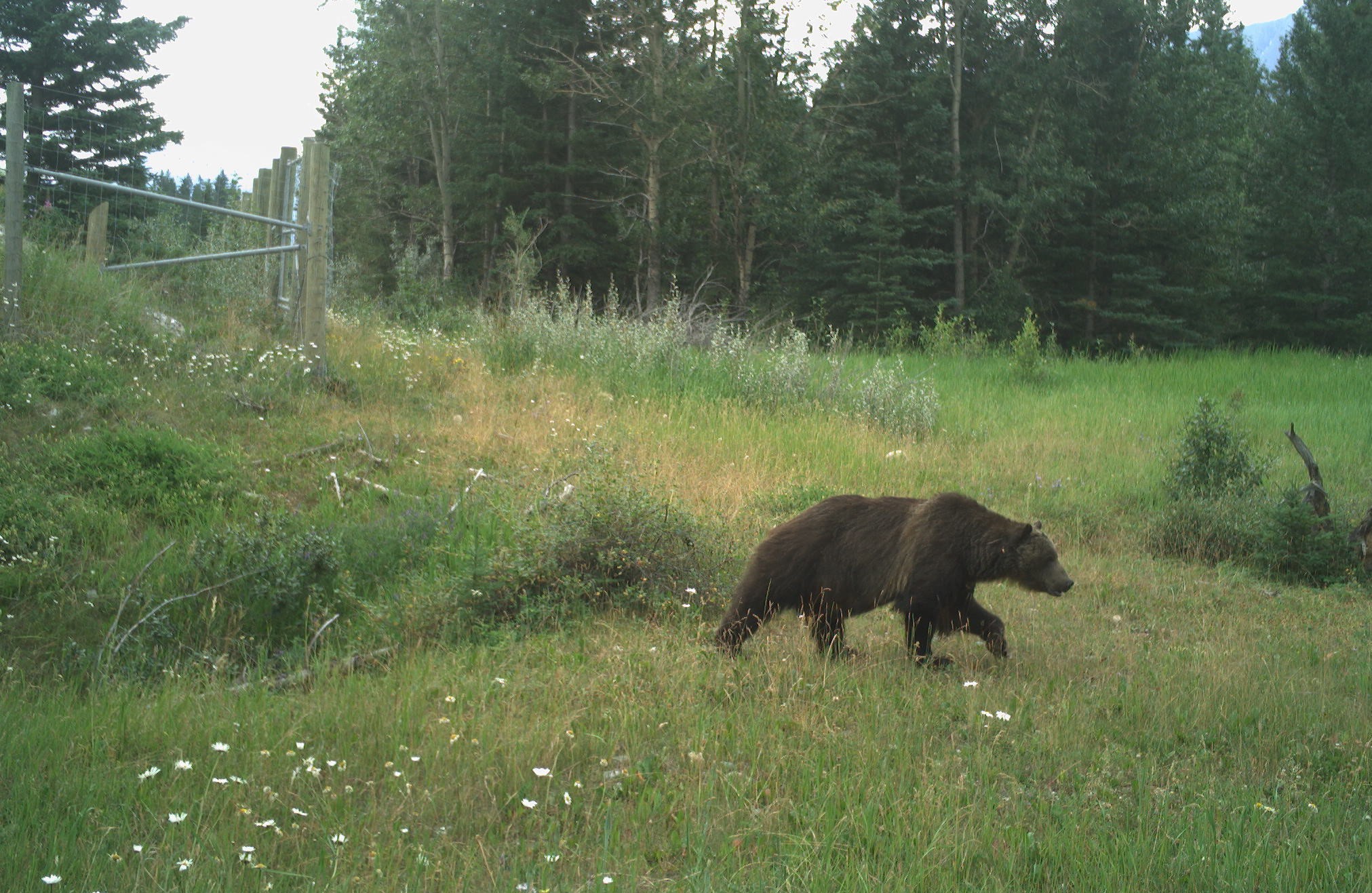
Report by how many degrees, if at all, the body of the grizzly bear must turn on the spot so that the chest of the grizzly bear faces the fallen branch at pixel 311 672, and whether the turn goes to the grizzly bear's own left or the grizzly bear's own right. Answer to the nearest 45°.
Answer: approximately 180°

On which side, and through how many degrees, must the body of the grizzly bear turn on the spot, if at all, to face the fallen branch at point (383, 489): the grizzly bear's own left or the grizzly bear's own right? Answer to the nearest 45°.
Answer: approximately 135° to the grizzly bear's own left

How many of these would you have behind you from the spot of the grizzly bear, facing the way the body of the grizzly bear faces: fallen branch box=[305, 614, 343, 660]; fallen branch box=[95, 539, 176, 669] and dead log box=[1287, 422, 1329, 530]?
2

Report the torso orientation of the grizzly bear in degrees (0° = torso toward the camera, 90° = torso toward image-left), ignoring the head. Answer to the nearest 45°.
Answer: approximately 270°

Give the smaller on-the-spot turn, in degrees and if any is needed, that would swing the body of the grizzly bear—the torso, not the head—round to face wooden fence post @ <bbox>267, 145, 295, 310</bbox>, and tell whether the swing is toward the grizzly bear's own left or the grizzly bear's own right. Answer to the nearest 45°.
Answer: approximately 135° to the grizzly bear's own left

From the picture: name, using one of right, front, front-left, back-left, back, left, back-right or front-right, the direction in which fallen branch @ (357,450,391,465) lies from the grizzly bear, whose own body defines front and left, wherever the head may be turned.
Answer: back-left

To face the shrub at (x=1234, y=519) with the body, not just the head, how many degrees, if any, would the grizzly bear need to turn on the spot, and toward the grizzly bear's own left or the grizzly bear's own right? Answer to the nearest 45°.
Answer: approximately 45° to the grizzly bear's own left

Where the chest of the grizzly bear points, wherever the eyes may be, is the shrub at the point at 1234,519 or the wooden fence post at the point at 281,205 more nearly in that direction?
the shrub
